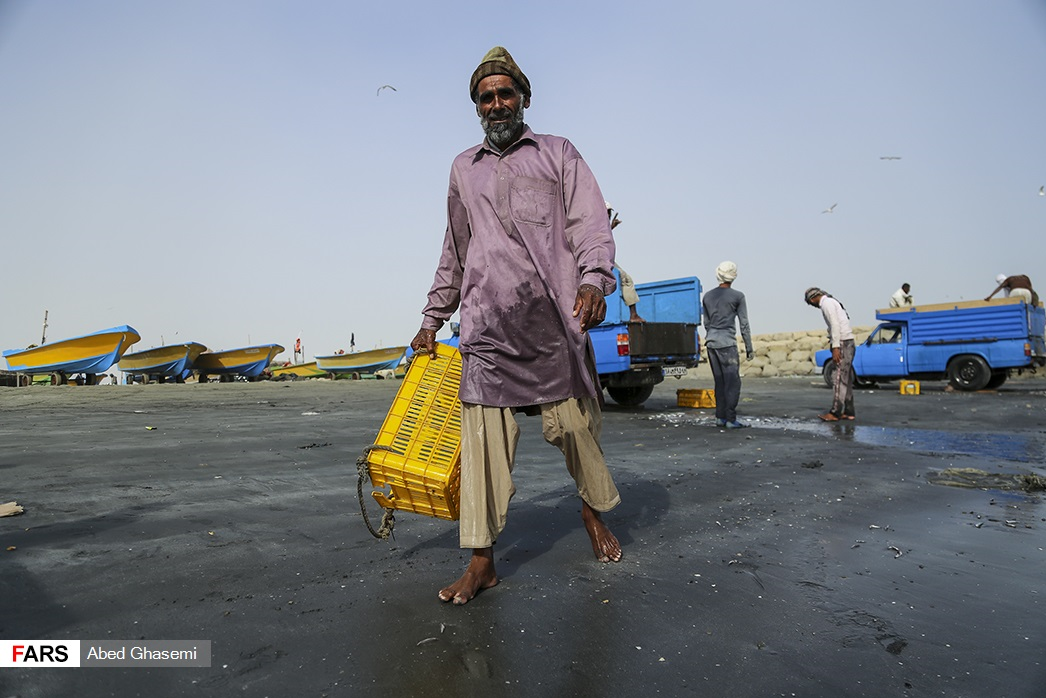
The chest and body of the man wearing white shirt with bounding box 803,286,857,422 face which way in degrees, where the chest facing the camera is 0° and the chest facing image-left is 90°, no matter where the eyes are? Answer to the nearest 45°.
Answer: approximately 90°

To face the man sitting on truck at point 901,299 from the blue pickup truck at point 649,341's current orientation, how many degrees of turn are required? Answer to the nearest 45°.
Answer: approximately 90° to its right

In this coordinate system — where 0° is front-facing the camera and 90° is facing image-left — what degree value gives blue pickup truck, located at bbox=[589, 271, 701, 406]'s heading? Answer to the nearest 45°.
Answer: approximately 135°

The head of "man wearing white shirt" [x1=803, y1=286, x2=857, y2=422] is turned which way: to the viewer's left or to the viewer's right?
to the viewer's left

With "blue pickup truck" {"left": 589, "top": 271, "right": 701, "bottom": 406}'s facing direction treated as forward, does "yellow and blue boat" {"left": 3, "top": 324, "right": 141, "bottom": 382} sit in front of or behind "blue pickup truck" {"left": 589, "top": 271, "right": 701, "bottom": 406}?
in front

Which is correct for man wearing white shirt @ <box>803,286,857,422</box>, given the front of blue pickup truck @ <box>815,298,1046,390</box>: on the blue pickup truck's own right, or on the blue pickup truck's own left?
on the blue pickup truck's own left

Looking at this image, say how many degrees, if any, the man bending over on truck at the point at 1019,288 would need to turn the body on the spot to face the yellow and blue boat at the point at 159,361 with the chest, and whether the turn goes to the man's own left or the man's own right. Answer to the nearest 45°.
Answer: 0° — they already face it

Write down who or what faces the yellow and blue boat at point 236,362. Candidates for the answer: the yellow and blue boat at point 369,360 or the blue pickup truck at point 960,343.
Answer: the blue pickup truck

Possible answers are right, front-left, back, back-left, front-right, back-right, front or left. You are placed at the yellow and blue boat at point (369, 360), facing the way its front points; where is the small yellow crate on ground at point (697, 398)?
right

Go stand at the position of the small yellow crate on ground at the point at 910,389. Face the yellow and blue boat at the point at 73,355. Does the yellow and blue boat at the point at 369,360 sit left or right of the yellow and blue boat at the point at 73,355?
right

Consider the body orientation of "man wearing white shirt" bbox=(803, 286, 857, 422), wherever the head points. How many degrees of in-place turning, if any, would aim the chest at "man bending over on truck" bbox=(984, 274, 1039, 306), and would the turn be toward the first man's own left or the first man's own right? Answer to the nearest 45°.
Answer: approximately 135° to the first man's own right

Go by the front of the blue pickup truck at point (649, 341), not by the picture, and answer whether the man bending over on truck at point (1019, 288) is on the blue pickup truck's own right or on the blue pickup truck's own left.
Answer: on the blue pickup truck's own right

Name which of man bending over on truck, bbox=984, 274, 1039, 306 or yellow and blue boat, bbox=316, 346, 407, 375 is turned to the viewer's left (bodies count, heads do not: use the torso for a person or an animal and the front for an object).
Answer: the man bending over on truck

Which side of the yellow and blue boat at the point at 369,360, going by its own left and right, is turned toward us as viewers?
right

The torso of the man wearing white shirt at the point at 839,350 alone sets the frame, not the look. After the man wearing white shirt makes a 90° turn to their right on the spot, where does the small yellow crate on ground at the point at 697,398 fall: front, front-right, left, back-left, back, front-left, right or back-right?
front-left

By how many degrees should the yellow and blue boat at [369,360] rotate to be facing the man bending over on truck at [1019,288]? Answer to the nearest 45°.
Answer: approximately 45° to its right

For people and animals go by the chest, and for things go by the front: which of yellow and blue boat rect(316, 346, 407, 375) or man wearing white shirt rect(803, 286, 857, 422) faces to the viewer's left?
the man wearing white shirt

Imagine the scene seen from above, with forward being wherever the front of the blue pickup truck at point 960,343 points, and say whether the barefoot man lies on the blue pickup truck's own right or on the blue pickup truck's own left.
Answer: on the blue pickup truck's own left

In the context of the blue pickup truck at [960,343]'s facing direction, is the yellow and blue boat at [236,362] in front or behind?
in front

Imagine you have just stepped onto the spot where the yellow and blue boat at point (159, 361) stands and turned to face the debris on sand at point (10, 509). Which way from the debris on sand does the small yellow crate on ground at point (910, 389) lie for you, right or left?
left

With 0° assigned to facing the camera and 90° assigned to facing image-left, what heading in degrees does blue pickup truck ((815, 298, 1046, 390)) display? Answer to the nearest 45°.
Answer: approximately 90°
